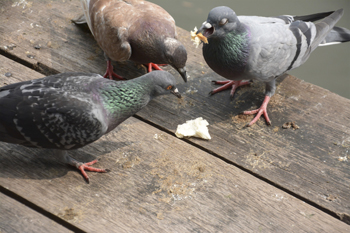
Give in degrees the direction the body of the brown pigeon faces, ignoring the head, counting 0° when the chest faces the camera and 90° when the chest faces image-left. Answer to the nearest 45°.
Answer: approximately 315°

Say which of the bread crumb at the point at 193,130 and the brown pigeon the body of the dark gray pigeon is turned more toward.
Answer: the bread crumb

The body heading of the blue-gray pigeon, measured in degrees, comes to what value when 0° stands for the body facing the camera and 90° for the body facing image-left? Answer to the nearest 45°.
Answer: approximately 45°

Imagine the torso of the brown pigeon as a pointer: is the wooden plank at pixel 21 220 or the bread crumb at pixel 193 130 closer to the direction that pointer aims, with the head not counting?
the bread crumb

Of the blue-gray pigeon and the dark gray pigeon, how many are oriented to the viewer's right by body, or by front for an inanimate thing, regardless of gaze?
1

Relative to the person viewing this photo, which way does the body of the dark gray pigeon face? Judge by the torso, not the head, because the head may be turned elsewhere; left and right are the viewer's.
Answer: facing to the right of the viewer

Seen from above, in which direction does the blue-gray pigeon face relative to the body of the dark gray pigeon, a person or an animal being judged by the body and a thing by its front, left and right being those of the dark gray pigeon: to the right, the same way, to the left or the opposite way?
the opposite way
